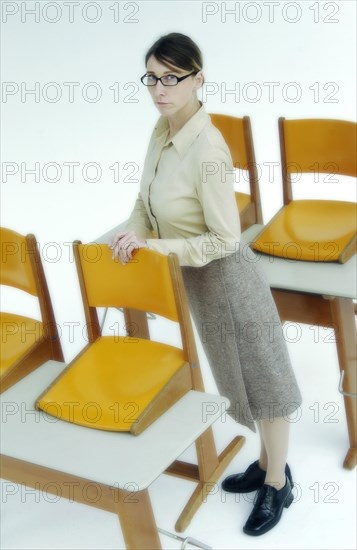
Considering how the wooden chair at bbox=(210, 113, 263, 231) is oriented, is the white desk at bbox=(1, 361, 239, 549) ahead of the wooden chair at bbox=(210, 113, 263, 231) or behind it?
ahead

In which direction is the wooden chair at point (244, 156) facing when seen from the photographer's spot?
facing the viewer and to the left of the viewer

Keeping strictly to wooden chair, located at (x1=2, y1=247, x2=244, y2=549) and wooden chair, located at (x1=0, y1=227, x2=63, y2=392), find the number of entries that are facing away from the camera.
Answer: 0

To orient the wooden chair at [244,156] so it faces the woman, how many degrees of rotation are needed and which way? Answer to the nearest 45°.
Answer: approximately 45° to its left

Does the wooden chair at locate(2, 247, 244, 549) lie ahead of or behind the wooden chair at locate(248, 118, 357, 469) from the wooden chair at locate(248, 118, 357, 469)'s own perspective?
ahead

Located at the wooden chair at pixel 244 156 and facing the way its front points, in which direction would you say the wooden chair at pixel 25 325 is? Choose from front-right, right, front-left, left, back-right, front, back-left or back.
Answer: front

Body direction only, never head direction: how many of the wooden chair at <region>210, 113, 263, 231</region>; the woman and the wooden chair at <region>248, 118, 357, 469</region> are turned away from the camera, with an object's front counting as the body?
0

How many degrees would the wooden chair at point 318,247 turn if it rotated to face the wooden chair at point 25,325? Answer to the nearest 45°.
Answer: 0° — it already faces it

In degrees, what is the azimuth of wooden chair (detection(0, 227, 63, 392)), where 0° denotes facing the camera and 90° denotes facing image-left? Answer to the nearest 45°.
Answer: approximately 45°
